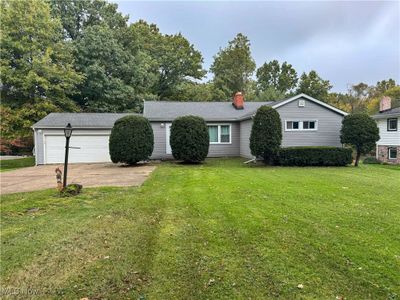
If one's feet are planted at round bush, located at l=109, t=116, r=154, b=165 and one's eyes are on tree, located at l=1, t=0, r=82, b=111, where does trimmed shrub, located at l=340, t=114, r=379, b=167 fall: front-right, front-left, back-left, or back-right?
back-right

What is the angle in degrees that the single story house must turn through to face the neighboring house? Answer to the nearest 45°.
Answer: approximately 90° to its left

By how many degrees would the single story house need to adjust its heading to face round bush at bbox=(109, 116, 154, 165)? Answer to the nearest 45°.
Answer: approximately 45° to its right

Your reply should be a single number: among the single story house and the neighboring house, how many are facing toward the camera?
2

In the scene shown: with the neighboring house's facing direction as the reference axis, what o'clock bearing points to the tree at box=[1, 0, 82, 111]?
The tree is roughly at 2 o'clock from the neighboring house.

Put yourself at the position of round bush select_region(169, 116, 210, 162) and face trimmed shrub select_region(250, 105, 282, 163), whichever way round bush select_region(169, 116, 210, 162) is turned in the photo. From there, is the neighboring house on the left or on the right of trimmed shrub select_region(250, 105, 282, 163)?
left

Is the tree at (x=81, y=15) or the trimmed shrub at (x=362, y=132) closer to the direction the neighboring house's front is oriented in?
the trimmed shrub

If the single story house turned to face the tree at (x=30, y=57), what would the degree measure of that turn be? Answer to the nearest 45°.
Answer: approximately 90° to its right

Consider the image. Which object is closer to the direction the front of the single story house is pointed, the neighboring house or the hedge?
the hedge

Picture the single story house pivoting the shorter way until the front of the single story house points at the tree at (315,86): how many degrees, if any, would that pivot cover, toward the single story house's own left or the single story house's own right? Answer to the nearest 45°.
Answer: approximately 135° to the single story house's own left
